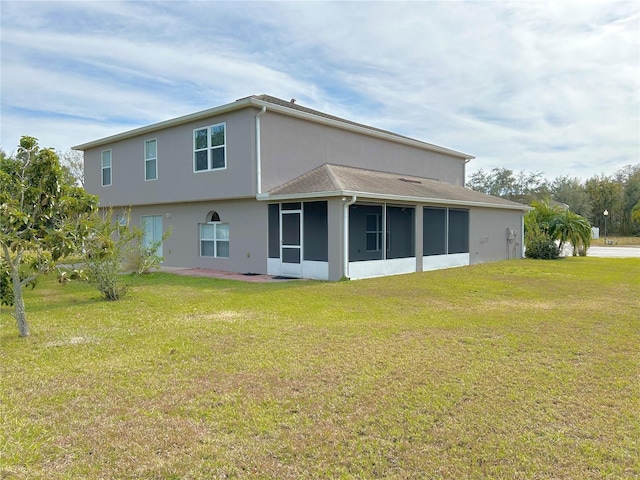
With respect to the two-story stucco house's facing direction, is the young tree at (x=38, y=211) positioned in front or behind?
behind

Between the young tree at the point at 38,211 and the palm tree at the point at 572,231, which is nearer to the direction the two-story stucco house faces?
the palm tree

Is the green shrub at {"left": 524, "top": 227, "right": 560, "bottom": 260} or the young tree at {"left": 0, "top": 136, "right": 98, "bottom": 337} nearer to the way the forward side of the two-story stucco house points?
the green shrub

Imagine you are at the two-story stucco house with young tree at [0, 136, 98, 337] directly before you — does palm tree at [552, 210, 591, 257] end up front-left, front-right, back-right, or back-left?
back-left
